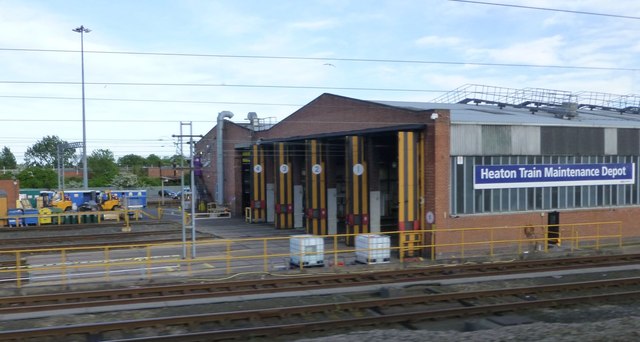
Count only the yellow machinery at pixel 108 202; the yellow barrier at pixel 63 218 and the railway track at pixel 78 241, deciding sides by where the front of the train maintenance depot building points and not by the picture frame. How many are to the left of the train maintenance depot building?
0

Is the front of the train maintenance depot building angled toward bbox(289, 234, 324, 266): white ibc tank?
yes

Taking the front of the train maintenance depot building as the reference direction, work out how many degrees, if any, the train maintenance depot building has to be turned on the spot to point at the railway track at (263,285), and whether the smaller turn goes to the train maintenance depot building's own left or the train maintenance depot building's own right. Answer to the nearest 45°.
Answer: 0° — it already faces it

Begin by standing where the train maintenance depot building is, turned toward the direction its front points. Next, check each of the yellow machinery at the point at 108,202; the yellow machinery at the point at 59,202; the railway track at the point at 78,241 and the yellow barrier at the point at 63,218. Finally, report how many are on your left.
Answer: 0

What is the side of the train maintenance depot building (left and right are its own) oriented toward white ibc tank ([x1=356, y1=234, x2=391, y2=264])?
front

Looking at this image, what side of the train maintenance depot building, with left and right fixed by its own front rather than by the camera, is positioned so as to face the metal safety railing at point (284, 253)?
front

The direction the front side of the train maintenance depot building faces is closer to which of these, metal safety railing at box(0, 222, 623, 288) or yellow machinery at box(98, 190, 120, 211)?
the metal safety railing

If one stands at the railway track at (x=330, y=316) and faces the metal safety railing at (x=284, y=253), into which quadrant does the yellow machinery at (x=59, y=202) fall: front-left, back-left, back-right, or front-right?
front-left

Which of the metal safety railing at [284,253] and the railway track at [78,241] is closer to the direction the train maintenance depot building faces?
the metal safety railing

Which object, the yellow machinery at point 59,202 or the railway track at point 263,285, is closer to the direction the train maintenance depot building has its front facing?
the railway track

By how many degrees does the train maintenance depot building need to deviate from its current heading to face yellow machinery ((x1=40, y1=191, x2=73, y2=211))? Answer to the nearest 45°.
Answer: approximately 90° to its right

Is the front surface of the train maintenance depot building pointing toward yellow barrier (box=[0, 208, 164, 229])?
no

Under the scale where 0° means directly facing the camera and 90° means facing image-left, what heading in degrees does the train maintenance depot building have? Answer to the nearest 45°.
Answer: approximately 45°

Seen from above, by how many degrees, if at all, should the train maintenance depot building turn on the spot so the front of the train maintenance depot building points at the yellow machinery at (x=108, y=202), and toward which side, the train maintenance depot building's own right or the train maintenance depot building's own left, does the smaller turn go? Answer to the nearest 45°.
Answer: approximately 90° to the train maintenance depot building's own right

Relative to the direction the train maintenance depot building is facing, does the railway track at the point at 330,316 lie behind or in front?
in front

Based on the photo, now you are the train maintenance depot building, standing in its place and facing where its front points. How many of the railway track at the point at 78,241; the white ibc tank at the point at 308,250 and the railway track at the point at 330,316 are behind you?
0

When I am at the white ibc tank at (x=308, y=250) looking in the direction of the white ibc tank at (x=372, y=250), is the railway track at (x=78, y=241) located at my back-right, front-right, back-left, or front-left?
back-left

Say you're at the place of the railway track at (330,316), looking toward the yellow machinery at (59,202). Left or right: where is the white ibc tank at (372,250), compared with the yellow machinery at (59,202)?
right
